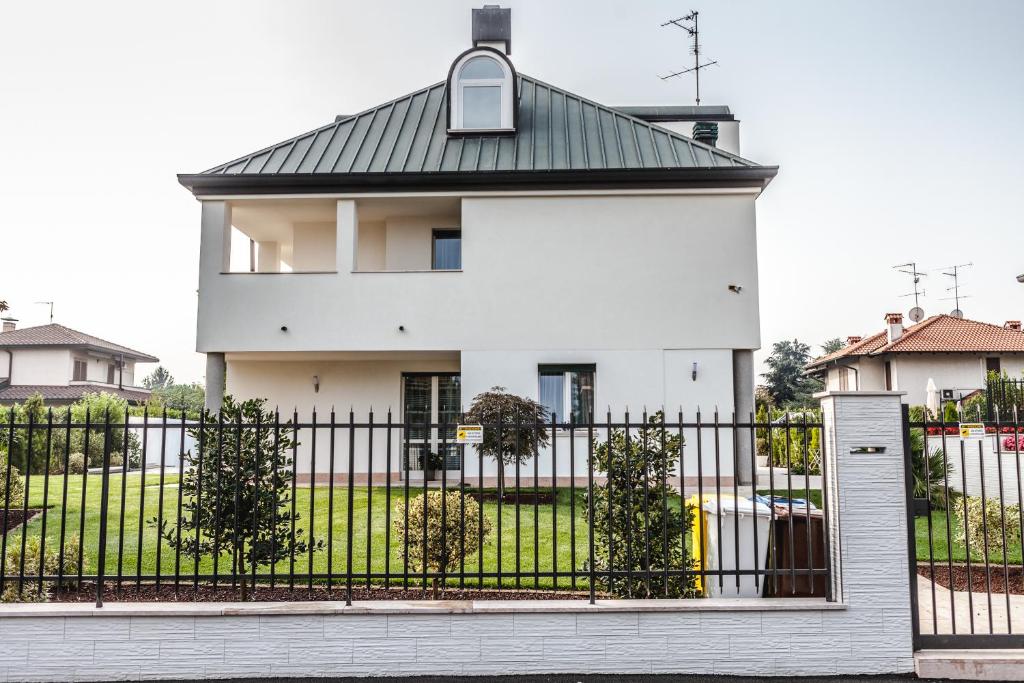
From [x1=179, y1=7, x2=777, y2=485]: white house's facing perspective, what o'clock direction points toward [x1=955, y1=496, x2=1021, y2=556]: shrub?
The shrub is roughly at 11 o'clock from the white house.

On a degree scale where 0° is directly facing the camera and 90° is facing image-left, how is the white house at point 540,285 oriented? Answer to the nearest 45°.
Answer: approximately 0°

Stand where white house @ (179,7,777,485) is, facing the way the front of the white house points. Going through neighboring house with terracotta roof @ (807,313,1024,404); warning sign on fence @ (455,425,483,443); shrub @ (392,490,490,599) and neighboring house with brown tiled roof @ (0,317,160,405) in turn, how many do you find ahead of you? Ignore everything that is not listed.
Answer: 2

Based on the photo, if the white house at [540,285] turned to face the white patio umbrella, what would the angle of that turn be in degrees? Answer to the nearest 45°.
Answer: approximately 135° to its left

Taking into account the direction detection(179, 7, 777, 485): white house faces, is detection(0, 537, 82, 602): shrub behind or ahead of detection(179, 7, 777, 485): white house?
ahead

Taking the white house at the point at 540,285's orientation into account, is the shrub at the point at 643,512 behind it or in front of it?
in front

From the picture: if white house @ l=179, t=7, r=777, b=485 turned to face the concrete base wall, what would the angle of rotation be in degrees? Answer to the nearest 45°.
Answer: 0° — it already faces it

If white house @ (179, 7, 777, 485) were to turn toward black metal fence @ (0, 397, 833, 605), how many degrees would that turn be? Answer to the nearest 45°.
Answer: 0° — it already faces it

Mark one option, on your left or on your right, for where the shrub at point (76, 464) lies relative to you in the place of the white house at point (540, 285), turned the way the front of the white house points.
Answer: on your right

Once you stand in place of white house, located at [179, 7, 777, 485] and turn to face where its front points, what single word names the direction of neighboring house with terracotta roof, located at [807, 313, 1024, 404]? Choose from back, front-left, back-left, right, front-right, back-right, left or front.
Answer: back-left

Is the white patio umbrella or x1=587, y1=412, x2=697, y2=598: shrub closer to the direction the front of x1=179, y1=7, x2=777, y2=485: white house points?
the shrub
